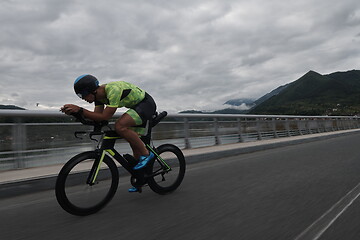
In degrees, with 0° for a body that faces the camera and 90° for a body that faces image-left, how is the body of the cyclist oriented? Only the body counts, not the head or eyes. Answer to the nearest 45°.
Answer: approximately 90°
